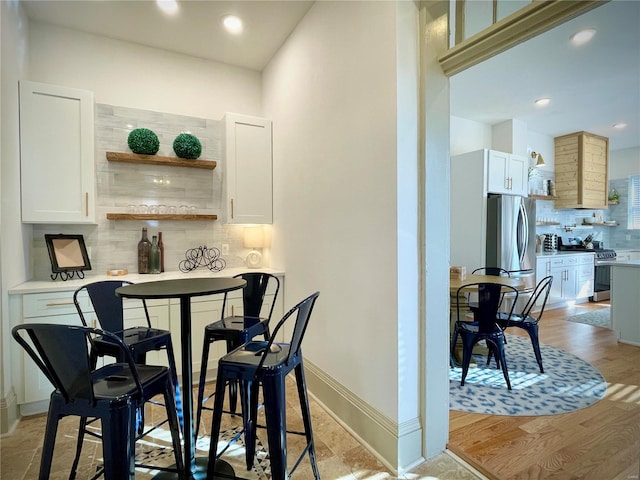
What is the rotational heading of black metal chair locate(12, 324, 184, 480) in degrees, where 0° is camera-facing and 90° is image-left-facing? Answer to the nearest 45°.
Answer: approximately 225°

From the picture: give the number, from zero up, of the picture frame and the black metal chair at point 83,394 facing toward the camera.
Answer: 1

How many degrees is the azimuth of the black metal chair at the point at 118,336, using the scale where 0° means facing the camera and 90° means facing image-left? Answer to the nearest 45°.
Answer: approximately 315°

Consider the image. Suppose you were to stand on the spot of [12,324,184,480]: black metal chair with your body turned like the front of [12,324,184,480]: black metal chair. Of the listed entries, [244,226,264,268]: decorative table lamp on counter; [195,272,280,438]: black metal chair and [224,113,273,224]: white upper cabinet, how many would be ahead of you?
3

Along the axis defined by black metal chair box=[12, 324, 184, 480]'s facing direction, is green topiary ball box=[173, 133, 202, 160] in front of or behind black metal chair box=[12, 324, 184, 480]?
in front

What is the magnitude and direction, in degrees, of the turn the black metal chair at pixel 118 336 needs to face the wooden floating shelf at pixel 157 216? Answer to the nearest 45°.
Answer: approximately 135° to its left

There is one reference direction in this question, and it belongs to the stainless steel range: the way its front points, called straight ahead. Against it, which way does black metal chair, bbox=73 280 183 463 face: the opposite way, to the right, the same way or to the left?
to the left

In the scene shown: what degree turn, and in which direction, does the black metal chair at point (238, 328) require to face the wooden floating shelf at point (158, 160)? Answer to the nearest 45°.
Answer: approximately 90° to its right

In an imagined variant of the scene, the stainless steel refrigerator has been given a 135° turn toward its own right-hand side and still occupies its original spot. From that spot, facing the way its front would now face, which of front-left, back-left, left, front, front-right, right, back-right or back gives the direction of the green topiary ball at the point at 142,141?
front-left

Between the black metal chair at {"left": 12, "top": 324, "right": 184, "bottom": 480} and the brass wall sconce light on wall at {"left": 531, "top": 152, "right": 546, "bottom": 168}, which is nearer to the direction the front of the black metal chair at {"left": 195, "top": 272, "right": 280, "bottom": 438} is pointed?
the black metal chair

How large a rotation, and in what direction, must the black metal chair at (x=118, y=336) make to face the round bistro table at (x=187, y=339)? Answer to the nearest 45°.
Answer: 0° — it already faces it

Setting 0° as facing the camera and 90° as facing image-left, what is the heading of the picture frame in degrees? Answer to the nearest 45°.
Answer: approximately 0°

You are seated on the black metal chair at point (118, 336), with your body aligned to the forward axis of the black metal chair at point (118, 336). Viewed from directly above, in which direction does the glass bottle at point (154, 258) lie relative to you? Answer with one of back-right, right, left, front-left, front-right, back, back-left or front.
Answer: back-left

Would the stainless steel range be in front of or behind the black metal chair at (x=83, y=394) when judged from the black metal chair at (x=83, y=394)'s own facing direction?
in front
